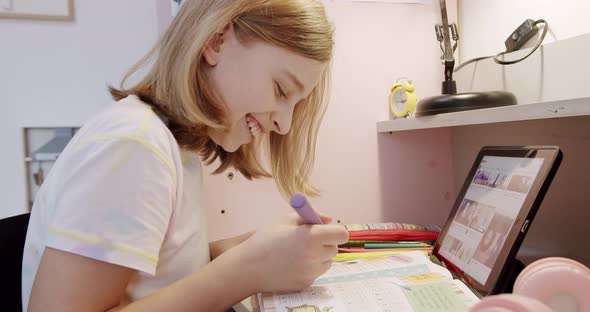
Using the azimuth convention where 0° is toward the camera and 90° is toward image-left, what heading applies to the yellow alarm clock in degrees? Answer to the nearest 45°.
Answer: approximately 45°

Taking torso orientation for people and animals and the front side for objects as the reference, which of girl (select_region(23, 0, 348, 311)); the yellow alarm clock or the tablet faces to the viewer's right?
the girl

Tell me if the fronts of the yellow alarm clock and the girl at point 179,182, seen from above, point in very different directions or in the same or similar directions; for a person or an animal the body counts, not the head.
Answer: very different directions

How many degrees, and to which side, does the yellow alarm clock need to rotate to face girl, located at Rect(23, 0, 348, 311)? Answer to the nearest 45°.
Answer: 0° — it already faces them

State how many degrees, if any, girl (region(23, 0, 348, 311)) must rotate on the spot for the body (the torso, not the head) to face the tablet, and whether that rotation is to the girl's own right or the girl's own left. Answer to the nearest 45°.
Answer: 0° — they already face it

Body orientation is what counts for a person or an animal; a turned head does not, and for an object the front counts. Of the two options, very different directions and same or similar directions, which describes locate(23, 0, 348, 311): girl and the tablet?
very different directions

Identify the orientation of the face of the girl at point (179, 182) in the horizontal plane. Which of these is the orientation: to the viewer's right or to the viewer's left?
to the viewer's right

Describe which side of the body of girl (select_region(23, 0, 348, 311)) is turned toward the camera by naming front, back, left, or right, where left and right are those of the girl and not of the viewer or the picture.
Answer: right
